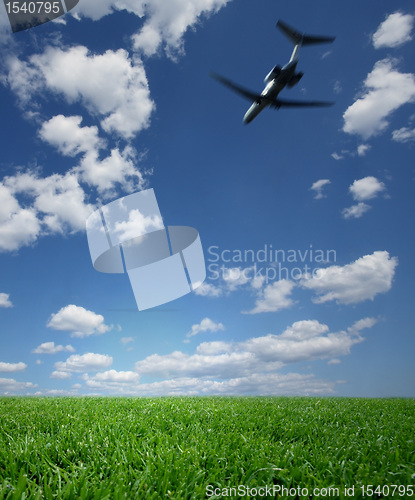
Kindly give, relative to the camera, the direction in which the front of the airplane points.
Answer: facing away from the viewer and to the left of the viewer
